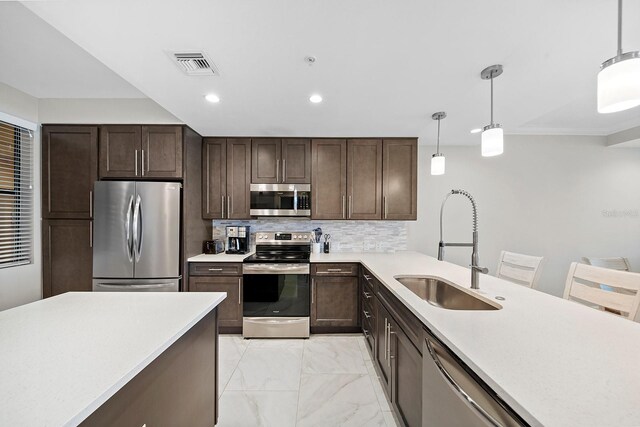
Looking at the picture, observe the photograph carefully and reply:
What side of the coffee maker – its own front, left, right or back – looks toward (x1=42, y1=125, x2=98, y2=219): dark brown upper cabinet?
right

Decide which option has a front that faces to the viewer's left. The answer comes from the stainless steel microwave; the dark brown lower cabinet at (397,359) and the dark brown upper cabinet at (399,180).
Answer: the dark brown lower cabinet

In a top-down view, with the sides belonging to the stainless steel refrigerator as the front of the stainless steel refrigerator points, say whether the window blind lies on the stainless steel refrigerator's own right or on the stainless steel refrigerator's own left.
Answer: on the stainless steel refrigerator's own right

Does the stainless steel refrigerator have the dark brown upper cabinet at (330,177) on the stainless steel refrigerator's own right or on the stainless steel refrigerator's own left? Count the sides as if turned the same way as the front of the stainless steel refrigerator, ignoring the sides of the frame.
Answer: on the stainless steel refrigerator's own left

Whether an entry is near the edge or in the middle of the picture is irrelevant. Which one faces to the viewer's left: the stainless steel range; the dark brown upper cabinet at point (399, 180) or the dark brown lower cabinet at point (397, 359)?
the dark brown lower cabinet

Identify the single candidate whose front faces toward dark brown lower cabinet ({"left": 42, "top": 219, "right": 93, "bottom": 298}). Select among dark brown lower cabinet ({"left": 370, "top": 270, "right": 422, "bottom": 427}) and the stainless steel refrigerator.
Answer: dark brown lower cabinet ({"left": 370, "top": 270, "right": 422, "bottom": 427})

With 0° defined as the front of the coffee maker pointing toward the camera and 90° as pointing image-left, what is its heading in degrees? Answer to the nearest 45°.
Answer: approximately 0°

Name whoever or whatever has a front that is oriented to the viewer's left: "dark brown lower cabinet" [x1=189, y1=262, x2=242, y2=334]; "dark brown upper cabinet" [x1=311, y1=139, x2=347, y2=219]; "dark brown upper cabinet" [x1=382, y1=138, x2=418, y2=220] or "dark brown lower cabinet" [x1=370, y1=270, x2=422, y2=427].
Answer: "dark brown lower cabinet" [x1=370, y1=270, x2=422, y2=427]

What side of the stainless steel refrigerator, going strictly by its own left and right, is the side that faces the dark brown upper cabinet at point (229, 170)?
left

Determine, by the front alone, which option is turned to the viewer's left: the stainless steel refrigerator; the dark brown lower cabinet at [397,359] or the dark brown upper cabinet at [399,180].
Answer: the dark brown lower cabinet

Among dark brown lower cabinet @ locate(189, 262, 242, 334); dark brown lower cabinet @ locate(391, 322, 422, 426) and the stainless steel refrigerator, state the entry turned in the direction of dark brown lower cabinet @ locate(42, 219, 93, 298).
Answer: dark brown lower cabinet @ locate(391, 322, 422, 426)

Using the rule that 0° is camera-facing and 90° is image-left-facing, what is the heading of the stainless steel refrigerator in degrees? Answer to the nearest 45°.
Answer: approximately 0°

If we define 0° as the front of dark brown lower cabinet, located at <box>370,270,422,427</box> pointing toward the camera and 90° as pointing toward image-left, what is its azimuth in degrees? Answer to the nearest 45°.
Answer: approximately 90°
